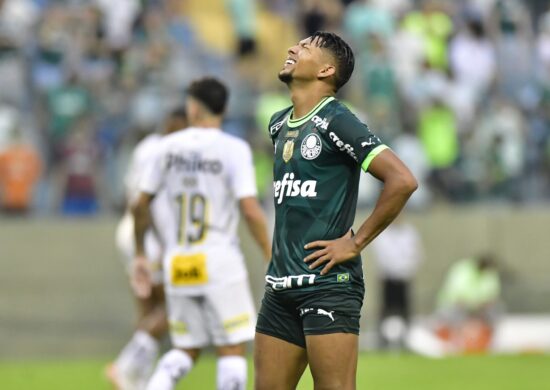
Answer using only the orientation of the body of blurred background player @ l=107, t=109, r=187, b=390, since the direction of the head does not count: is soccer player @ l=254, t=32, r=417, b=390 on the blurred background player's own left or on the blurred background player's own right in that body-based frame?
on the blurred background player's own right

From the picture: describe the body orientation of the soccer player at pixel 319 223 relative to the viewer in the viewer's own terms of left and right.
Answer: facing the viewer and to the left of the viewer

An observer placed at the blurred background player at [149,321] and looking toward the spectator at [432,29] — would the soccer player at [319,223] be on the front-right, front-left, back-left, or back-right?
back-right

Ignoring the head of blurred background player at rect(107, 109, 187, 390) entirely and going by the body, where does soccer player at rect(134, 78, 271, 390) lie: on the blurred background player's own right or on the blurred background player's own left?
on the blurred background player's own right

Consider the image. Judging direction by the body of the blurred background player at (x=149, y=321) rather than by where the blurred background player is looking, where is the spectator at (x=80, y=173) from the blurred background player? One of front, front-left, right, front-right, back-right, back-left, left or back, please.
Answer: left

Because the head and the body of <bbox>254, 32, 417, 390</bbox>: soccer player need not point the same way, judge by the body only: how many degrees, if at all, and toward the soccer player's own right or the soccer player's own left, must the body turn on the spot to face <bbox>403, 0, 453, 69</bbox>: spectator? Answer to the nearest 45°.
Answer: approximately 135° to the soccer player's own right
